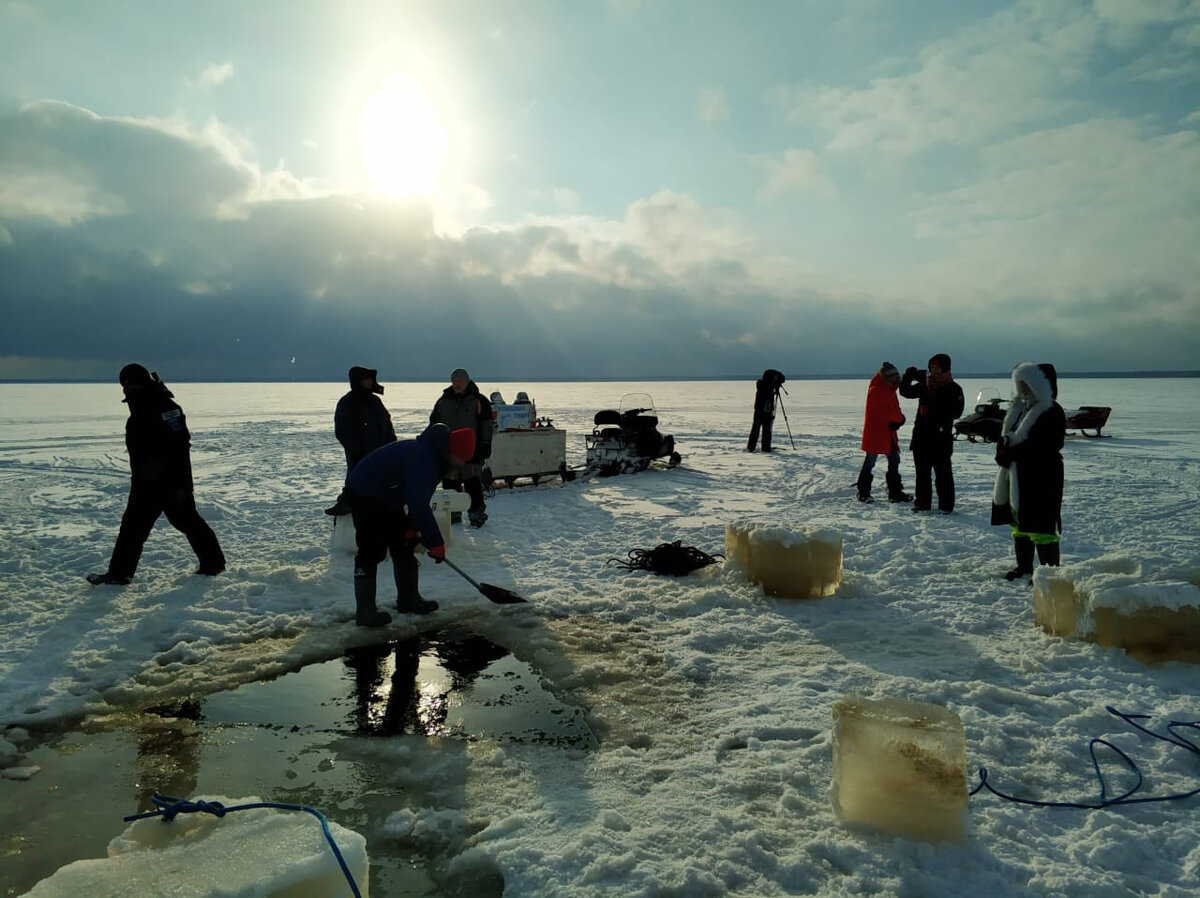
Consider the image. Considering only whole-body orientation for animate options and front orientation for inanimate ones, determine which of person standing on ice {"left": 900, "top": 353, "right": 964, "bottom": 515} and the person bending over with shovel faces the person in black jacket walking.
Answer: the person standing on ice

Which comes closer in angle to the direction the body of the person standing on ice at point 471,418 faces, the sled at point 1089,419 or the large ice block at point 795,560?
the large ice block

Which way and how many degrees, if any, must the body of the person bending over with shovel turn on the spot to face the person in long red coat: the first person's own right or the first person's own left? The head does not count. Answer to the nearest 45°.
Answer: approximately 45° to the first person's own left

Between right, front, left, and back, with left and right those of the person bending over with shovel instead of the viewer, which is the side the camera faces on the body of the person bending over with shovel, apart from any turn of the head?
right

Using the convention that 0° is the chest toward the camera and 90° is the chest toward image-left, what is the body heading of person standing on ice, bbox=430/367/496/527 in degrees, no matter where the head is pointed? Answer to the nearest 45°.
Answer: approximately 45°

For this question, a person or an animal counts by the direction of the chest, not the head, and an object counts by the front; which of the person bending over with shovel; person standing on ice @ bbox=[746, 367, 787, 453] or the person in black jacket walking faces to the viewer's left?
the person in black jacket walking

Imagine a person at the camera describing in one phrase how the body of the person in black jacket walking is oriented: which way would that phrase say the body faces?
to the viewer's left

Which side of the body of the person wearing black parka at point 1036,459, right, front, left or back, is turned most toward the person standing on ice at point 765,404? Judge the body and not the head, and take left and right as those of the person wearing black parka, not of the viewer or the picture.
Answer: right

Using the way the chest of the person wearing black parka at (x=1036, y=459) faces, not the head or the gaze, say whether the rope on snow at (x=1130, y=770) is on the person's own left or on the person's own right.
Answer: on the person's own left
